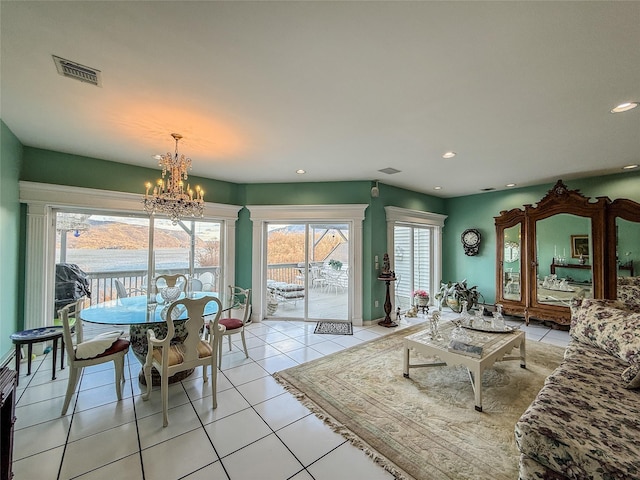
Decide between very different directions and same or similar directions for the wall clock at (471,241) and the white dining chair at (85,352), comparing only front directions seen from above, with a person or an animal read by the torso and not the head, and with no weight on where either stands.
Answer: very different directions

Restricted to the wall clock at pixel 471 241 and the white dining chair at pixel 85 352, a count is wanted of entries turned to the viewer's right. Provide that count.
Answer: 1

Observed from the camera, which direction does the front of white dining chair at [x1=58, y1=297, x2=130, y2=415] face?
facing to the right of the viewer
